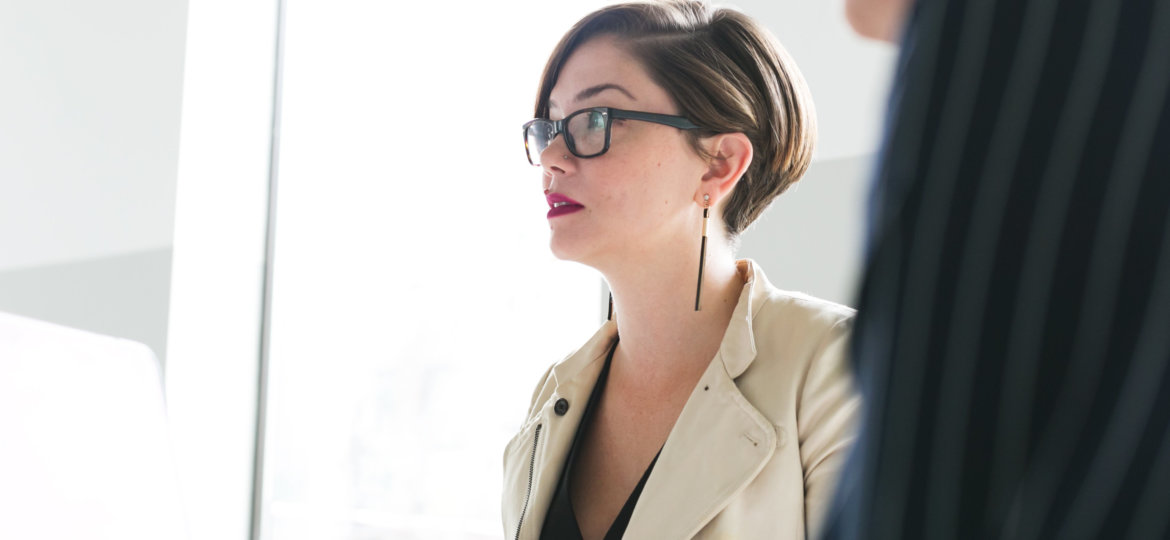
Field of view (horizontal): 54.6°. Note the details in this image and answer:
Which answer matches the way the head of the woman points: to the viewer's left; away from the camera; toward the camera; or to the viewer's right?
to the viewer's left

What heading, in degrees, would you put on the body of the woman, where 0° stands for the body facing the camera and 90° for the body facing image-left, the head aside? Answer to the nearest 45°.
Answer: approximately 45°
